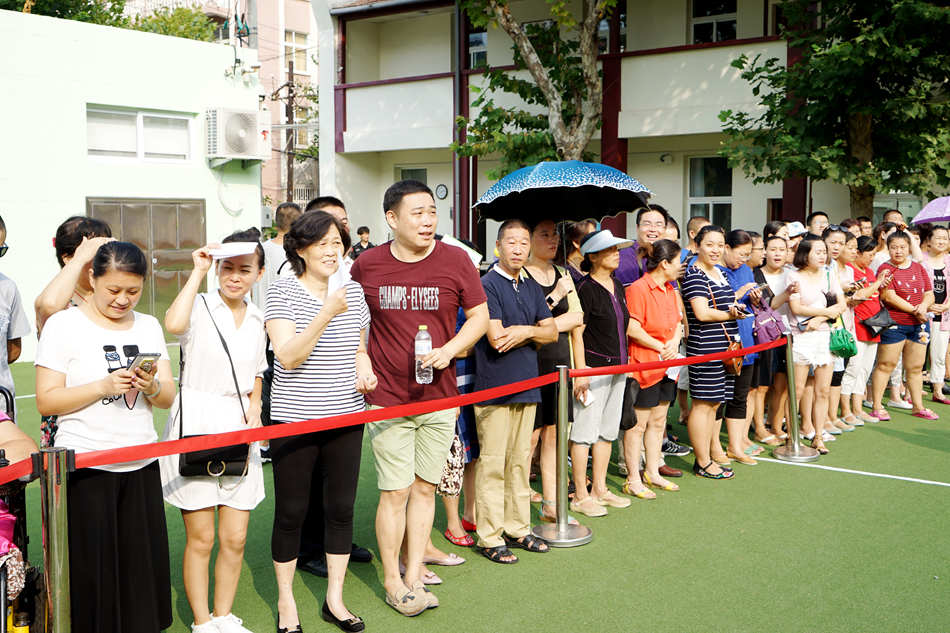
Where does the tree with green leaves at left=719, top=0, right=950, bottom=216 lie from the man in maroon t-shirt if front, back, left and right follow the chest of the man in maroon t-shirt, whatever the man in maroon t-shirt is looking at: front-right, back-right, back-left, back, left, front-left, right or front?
back-left

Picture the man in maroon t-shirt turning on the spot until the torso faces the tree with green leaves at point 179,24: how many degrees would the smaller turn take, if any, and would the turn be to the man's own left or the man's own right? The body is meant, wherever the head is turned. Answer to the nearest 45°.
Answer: approximately 180°

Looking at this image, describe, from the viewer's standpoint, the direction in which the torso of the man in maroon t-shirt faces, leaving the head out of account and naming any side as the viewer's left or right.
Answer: facing the viewer

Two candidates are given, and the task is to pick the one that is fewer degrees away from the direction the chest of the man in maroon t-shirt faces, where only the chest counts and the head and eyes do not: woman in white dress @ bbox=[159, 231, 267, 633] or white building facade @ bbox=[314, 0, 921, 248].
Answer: the woman in white dress

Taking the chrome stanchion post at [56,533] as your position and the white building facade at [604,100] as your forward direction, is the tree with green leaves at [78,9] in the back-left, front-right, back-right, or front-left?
front-left

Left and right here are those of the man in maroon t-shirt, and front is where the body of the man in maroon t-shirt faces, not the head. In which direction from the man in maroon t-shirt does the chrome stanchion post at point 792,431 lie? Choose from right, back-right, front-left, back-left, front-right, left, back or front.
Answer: back-left

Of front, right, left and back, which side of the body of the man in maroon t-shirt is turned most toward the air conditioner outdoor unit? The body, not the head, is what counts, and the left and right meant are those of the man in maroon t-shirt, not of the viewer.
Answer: back

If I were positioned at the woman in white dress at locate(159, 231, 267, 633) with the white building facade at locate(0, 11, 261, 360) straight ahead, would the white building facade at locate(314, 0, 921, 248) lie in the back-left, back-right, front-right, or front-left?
front-right

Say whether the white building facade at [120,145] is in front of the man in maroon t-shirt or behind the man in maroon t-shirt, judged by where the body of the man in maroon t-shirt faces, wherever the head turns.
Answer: behind

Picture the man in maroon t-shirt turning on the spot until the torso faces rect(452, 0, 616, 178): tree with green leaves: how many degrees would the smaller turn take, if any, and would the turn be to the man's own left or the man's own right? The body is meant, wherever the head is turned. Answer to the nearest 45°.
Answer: approximately 180°

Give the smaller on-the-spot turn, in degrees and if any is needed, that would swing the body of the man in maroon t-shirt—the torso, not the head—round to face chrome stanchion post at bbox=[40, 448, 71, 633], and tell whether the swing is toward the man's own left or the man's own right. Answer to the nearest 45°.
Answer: approximately 45° to the man's own right

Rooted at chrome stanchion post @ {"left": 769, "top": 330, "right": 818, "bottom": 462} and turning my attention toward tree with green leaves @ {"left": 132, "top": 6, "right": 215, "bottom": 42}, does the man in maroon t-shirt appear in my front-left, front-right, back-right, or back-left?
back-left
